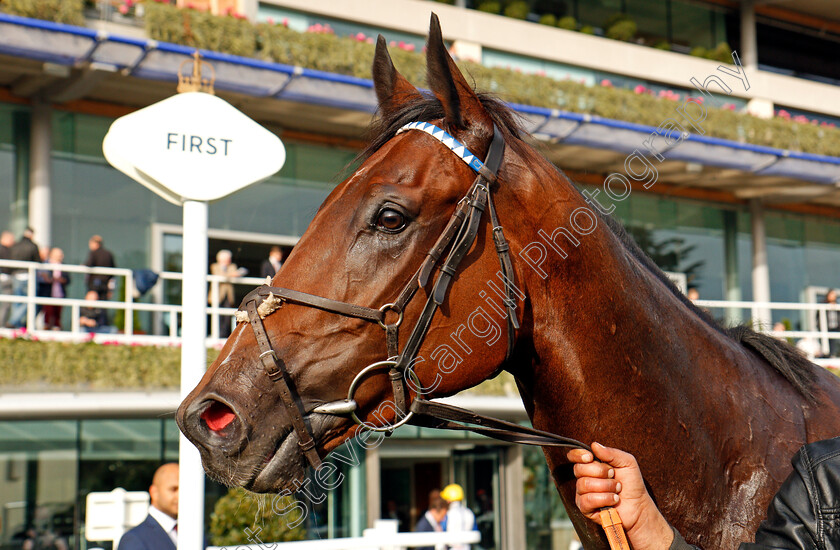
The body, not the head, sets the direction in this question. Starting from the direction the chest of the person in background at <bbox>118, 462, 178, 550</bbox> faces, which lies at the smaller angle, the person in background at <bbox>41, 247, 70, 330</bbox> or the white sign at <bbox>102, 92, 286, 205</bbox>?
the white sign

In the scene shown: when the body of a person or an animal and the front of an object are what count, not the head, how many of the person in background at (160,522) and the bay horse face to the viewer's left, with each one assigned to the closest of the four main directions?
1

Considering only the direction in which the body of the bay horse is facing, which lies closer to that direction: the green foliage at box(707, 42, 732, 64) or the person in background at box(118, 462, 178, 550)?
the person in background

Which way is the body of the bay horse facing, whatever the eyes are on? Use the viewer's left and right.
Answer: facing to the left of the viewer

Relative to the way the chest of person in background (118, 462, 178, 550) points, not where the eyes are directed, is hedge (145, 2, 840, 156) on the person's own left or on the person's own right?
on the person's own left

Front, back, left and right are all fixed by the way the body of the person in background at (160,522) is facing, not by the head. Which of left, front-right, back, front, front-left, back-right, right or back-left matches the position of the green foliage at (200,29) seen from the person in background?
back-left

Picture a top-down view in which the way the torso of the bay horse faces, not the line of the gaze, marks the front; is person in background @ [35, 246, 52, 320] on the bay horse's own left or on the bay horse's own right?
on the bay horse's own right

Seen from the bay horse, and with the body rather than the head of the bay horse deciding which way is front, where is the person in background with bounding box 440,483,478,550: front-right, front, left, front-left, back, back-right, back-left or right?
right

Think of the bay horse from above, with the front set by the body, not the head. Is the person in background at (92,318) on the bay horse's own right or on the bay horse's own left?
on the bay horse's own right
